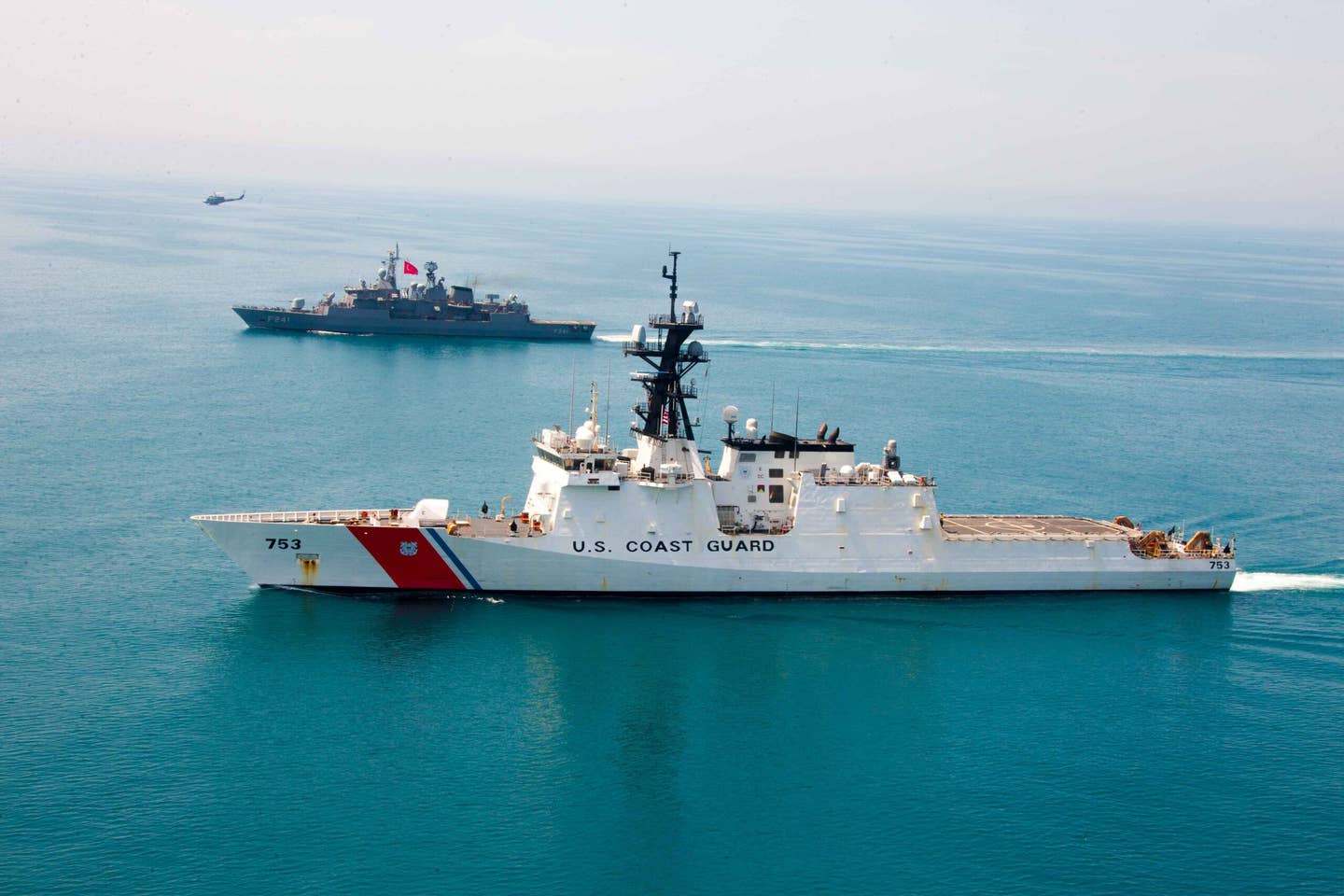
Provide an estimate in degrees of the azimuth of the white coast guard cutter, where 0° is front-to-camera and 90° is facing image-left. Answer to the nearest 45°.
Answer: approximately 90°
